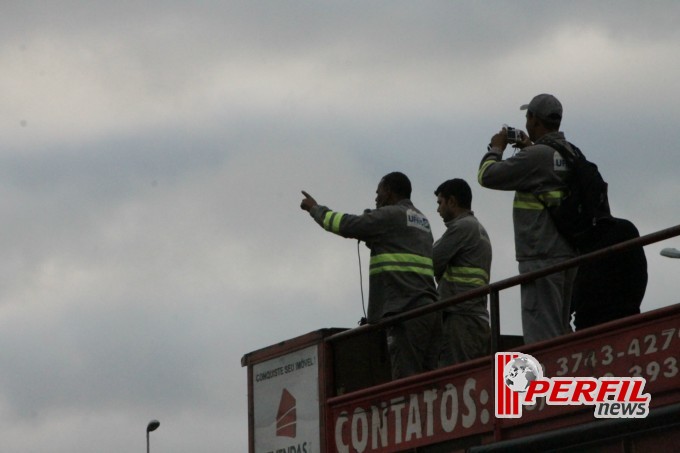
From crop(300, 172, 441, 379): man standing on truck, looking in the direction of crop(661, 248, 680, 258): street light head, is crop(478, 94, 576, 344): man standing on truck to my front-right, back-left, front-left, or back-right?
front-right

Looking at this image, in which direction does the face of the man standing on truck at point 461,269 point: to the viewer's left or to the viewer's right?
to the viewer's left

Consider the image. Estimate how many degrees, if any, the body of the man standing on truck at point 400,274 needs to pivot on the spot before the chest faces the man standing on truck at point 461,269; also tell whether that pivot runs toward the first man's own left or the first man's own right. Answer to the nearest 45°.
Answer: approximately 135° to the first man's own right

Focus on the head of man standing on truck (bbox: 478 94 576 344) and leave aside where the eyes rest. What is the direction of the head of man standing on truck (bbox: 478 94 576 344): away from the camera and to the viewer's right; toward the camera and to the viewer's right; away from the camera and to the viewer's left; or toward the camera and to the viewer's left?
away from the camera and to the viewer's left

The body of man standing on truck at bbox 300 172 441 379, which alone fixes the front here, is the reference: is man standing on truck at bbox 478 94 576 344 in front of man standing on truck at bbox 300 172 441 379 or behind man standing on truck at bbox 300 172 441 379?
behind

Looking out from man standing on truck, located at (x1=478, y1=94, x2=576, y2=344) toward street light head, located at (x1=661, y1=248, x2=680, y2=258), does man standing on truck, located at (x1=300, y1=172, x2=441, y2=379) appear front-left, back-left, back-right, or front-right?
back-left

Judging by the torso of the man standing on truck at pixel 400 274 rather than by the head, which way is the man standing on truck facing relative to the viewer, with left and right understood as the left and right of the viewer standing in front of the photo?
facing away from the viewer and to the left of the viewer
